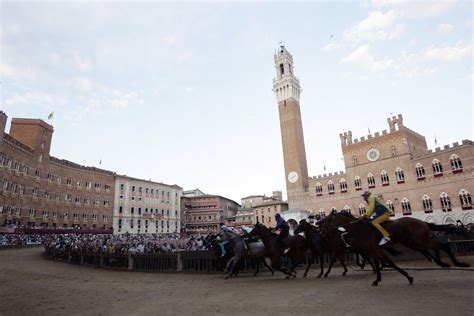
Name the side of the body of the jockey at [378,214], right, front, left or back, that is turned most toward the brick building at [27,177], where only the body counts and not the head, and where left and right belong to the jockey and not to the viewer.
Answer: front

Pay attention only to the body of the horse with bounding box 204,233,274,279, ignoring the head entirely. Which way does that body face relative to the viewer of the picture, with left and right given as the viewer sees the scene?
facing to the left of the viewer

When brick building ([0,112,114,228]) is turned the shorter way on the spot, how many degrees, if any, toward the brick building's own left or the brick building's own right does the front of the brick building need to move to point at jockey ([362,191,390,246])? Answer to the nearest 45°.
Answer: approximately 45° to the brick building's own right

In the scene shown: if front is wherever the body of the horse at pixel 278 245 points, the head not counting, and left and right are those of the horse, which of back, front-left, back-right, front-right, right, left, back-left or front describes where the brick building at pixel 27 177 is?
front-right

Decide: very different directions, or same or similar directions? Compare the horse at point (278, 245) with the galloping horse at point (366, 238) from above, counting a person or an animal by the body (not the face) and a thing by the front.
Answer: same or similar directions

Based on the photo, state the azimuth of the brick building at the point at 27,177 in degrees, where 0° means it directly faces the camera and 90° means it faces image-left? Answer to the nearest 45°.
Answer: approximately 315°

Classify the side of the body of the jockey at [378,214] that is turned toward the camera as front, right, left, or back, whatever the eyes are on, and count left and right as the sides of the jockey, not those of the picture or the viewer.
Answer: left

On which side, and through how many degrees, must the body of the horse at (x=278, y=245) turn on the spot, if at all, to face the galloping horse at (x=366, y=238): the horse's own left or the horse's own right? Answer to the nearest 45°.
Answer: approximately 135° to the horse's own left

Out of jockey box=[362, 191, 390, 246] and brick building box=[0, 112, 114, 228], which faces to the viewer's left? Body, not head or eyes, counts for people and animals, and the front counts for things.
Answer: the jockey

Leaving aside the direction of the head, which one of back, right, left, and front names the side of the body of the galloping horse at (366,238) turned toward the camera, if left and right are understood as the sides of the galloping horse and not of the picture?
left

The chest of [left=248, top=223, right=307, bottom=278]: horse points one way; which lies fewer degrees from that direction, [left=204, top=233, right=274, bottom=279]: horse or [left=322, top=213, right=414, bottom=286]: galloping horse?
the horse

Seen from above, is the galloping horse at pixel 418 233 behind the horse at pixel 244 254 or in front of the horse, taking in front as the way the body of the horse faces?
behind

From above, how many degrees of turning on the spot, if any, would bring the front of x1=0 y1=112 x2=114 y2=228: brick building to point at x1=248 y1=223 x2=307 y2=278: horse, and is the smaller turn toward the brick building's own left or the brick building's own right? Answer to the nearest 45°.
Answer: approximately 45° to the brick building's own right

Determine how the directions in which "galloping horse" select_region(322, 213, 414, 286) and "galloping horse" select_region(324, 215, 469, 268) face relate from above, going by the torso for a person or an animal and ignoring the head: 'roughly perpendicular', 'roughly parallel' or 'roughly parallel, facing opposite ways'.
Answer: roughly parallel

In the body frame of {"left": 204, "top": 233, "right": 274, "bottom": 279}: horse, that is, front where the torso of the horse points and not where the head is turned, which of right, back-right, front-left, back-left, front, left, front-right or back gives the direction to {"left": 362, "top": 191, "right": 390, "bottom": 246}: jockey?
back-left

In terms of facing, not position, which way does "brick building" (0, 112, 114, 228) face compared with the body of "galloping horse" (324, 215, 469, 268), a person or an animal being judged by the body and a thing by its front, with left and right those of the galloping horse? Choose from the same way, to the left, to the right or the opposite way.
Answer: the opposite way

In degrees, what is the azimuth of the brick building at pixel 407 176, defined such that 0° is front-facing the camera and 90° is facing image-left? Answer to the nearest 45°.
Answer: approximately 45°

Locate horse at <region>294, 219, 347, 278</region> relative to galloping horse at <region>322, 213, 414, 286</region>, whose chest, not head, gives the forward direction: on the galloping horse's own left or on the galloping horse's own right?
on the galloping horse's own right

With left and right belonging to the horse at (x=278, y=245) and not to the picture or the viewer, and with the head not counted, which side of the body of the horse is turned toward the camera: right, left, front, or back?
left
